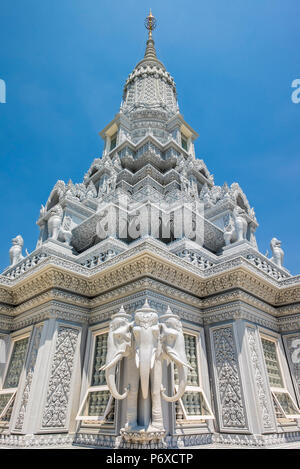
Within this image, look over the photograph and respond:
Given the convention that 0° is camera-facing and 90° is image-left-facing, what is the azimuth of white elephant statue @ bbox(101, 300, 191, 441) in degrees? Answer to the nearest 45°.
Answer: approximately 0°
